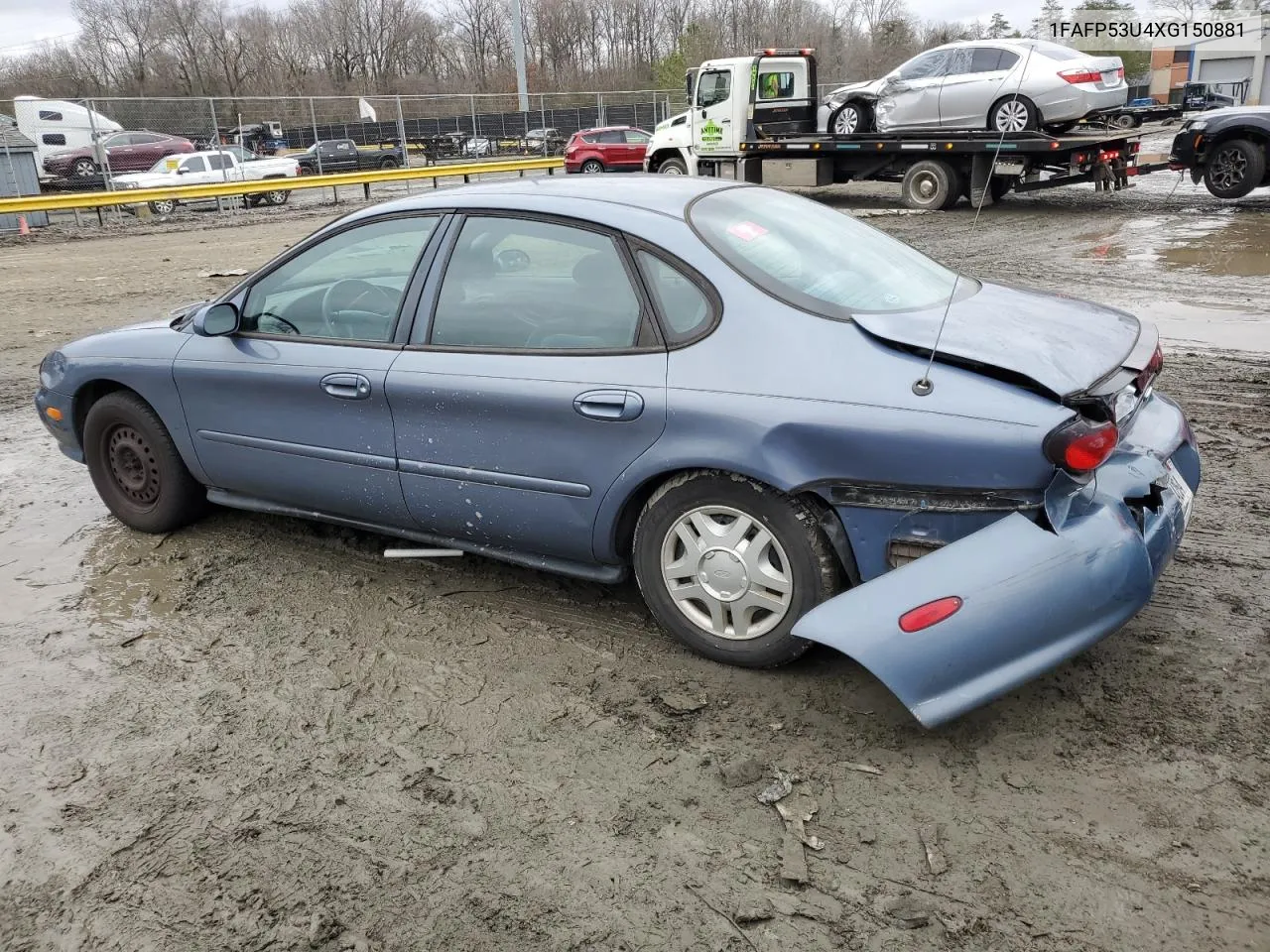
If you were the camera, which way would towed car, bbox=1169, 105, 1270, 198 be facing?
facing the viewer and to the left of the viewer

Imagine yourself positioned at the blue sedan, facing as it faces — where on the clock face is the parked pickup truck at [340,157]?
The parked pickup truck is roughly at 1 o'clock from the blue sedan.

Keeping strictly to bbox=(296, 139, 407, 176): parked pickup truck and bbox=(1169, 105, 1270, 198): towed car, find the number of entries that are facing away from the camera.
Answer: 0

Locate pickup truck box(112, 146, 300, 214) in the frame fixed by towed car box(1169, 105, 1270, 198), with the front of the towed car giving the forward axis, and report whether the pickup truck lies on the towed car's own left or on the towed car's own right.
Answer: on the towed car's own right

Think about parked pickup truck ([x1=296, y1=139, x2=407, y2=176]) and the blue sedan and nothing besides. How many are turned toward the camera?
0

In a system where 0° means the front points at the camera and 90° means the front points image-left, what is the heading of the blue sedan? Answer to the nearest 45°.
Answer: approximately 135°

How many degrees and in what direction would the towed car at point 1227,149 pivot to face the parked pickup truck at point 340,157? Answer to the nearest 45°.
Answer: approximately 45° to its right

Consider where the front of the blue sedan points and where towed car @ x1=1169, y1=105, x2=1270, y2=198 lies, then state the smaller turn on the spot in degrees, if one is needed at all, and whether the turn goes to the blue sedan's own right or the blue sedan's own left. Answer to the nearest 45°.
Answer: approximately 90° to the blue sedan's own right
